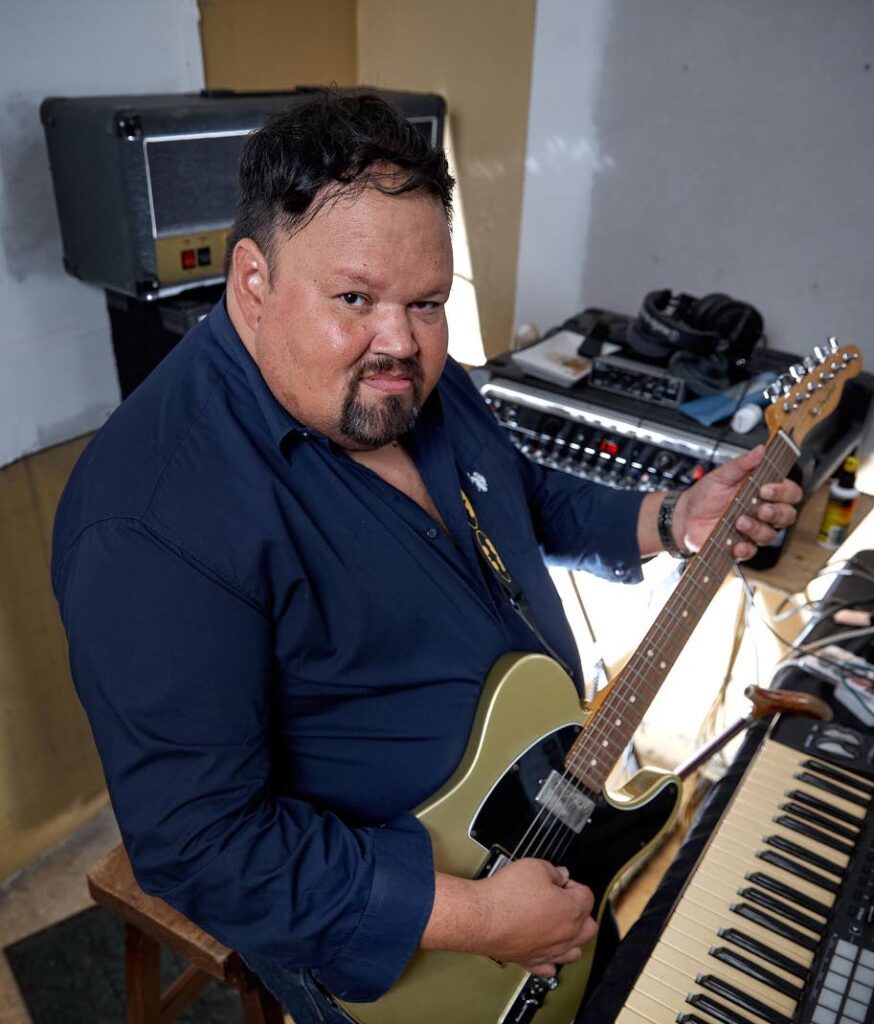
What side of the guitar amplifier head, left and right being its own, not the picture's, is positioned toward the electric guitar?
front

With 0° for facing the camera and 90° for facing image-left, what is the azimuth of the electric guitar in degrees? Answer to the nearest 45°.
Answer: approximately 315°

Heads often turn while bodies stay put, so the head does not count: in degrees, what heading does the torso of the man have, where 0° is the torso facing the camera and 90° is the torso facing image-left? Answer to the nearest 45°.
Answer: approximately 315°

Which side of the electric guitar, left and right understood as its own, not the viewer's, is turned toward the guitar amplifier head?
back

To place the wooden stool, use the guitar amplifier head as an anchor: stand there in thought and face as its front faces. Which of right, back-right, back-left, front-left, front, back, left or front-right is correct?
front-right

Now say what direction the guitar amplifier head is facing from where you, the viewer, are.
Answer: facing the viewer and to the right of the viewer

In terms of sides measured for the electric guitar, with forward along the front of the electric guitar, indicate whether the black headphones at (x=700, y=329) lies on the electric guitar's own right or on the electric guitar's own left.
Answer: on the electric guitar's own left

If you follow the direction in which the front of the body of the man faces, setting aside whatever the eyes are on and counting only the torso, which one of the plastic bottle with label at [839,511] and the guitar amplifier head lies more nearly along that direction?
the plastic bottle with label

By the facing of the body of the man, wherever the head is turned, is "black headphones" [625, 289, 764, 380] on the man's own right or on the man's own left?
on the man's own left

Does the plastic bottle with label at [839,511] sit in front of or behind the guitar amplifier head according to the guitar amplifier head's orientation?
in front

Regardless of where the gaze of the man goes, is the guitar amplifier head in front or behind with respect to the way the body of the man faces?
behind
